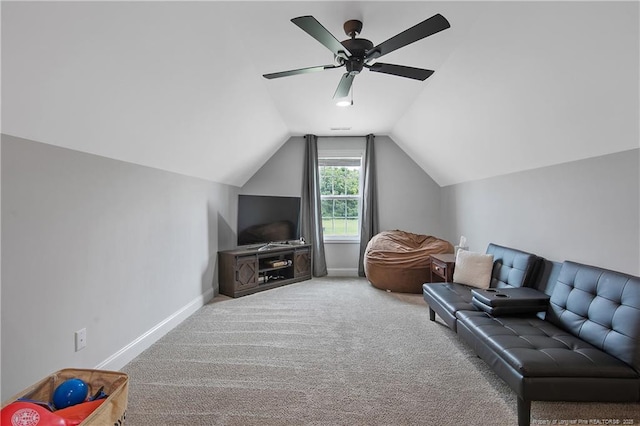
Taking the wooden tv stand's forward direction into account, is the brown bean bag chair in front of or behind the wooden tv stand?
in front

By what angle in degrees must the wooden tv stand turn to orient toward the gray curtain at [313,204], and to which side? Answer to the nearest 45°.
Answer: approximately 90° to its left

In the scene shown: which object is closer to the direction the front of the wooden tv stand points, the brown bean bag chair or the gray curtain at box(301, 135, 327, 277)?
the brown bean bag chair

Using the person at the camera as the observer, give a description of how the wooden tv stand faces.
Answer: facing the viewer and to the right of the viewer

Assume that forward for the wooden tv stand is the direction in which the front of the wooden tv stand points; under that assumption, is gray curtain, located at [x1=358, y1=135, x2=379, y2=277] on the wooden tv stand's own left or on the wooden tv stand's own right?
on the wooden tv stand's own left

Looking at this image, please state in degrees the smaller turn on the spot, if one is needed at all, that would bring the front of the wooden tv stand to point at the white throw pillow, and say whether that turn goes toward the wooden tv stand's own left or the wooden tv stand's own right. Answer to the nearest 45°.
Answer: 0° — it already faces it

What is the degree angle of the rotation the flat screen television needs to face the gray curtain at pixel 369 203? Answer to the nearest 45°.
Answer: approximately 45° to its left

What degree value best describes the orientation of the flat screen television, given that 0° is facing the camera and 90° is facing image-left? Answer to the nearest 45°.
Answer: approximately 315°

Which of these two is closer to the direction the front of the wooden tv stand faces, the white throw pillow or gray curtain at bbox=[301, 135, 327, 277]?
the white throw pillow

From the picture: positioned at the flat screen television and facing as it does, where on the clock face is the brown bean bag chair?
The brown bean bag chair is roughly at 11 o'clock from the flat screen television.

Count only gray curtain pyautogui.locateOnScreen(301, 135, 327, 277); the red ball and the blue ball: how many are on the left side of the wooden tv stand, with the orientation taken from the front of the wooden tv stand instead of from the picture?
1

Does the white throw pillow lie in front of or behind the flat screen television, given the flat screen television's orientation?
in front

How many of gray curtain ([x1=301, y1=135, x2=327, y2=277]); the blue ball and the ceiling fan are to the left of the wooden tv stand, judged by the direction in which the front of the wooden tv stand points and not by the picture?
1

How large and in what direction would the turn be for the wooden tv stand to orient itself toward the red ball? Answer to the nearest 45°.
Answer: approximately 45° to its right
